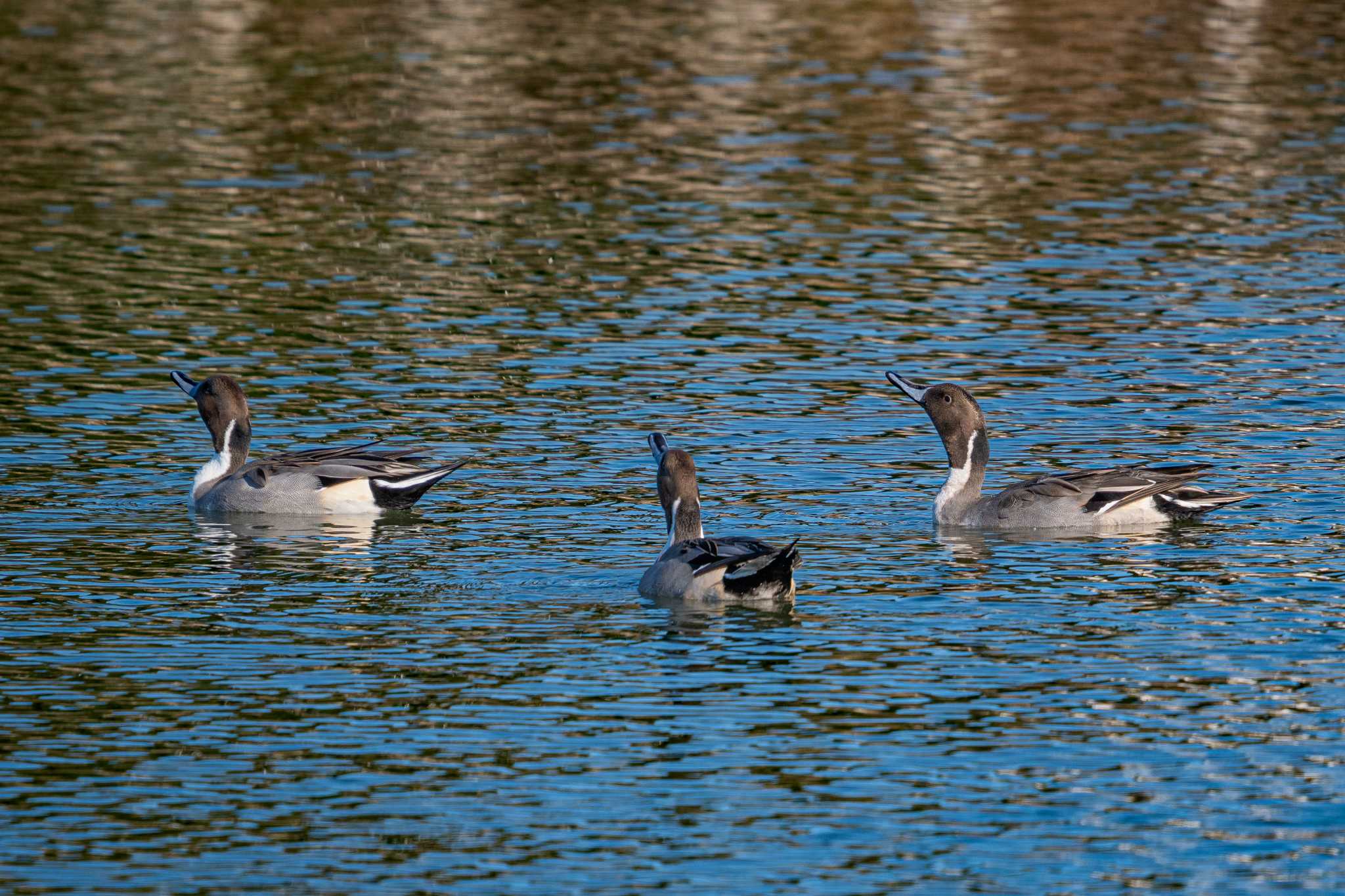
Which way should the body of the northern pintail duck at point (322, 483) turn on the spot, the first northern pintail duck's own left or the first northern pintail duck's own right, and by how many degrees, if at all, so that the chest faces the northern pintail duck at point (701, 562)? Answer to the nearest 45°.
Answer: approximately 135° to the first northern pintail duck's own left

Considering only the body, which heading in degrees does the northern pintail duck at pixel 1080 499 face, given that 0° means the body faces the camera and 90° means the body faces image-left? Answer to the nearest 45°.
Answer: approximately 90°

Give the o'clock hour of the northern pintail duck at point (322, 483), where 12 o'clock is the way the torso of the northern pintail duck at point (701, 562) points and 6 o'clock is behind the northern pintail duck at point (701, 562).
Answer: the northern pintail duck at point (322, 483) is roughly at 12 o'clock from the northern pintail duck at point (701, 562).

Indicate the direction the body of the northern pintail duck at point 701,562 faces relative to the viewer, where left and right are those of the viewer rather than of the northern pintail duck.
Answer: facing away from the viewer and to the left of the viewer

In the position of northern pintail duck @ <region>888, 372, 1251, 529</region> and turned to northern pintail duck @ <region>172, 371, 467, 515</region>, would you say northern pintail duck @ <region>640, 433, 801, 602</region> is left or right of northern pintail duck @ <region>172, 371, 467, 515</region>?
left

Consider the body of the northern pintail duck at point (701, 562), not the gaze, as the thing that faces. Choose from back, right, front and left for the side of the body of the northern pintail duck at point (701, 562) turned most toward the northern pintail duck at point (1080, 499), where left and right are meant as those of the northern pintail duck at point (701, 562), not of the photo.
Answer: right

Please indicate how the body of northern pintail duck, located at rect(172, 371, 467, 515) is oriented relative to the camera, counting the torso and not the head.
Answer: to the viewer's left

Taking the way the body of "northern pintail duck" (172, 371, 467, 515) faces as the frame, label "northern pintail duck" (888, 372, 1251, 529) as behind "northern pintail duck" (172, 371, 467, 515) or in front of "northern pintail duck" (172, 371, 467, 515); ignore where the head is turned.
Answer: behind

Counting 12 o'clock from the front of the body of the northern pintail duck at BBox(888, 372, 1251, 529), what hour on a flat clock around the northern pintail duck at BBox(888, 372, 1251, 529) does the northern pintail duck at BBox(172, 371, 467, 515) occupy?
the northern pintail duck at BBox(172, 371, 467, 515) is roughly at 12 o'clock from the northern pintail duck at BBox(888, 372, 1251, 529).
